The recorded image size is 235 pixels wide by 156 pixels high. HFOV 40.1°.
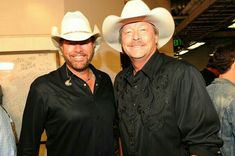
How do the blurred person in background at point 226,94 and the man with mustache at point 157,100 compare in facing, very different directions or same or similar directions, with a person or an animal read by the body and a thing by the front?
very different directions

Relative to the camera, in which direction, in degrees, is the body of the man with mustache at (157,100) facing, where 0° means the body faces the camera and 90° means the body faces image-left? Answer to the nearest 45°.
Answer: approximately 45°

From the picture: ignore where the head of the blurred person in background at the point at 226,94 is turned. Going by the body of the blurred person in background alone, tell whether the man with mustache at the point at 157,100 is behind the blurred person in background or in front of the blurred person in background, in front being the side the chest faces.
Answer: behind

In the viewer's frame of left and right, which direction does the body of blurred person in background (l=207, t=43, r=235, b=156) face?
facing away from the viewer and to the right of the viewer

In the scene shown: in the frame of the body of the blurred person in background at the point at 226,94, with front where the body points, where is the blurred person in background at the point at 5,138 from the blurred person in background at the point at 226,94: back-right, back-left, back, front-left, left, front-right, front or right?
back

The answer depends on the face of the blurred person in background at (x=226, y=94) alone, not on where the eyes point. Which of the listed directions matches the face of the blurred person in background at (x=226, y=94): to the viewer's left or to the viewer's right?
to the viewer's right
